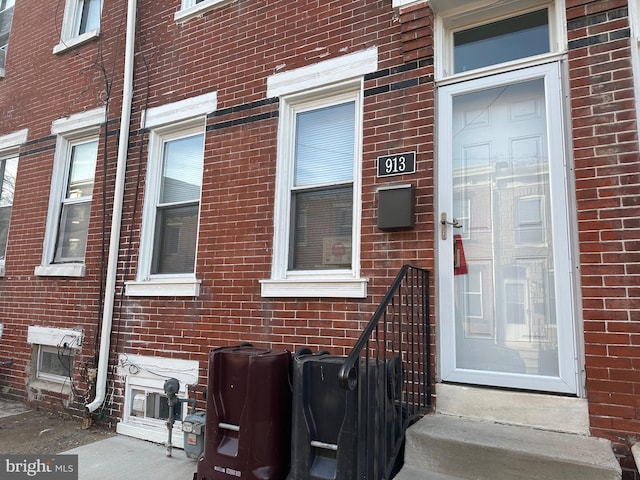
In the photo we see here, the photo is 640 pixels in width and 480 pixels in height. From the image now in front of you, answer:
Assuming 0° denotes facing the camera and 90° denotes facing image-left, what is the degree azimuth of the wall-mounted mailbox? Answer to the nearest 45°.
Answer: approximately 0°

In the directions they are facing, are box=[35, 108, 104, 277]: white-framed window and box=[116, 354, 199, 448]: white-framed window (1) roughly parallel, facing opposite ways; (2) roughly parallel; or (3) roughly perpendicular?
roughly parallel

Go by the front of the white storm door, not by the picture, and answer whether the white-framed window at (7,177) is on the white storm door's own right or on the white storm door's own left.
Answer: on the white storm door's own right

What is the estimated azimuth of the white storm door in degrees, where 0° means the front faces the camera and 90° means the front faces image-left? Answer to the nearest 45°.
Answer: approximately 0°

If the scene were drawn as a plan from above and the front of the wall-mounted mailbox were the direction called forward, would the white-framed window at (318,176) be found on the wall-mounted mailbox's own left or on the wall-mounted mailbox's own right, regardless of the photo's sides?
on the wall-mounted mailbox's own right

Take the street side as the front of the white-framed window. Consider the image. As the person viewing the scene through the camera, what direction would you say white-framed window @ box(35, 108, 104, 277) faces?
facing the viewer and to the left of the viewer

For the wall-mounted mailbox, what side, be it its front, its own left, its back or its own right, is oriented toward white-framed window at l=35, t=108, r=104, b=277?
right

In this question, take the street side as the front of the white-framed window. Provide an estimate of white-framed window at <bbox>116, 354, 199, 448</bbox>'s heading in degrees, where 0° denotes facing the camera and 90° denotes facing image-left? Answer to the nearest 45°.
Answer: approximately 45°

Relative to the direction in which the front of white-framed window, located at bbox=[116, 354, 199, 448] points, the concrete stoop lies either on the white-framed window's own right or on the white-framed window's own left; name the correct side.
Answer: on the white-framed window's own left

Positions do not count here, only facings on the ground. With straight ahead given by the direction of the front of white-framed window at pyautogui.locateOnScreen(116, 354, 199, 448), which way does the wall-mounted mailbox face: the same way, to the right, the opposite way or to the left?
the same way

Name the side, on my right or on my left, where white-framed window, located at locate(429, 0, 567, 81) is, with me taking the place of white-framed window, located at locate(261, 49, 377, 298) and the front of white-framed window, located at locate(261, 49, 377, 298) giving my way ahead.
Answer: on my left

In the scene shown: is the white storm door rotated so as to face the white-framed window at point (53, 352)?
no

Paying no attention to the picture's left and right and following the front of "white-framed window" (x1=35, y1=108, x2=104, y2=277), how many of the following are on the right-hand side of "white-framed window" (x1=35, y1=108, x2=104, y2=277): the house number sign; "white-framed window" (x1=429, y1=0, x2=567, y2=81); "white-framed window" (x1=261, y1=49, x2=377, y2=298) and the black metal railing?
0

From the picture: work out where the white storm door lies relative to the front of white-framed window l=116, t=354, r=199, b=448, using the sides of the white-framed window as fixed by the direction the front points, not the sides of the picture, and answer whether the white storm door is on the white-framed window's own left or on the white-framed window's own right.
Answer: on the white-framed window's own left

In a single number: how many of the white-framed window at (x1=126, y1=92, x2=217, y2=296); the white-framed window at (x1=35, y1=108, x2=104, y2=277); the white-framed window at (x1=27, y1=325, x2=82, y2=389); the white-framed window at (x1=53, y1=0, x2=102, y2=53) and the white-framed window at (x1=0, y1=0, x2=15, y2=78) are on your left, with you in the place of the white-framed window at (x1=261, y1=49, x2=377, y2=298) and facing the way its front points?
0

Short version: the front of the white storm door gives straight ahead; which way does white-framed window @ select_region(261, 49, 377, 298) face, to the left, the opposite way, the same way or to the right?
the same way

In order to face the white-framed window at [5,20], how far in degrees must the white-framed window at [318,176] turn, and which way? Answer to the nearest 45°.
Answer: approximately 90° to its right

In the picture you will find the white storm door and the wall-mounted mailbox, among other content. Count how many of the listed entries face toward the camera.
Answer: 2
